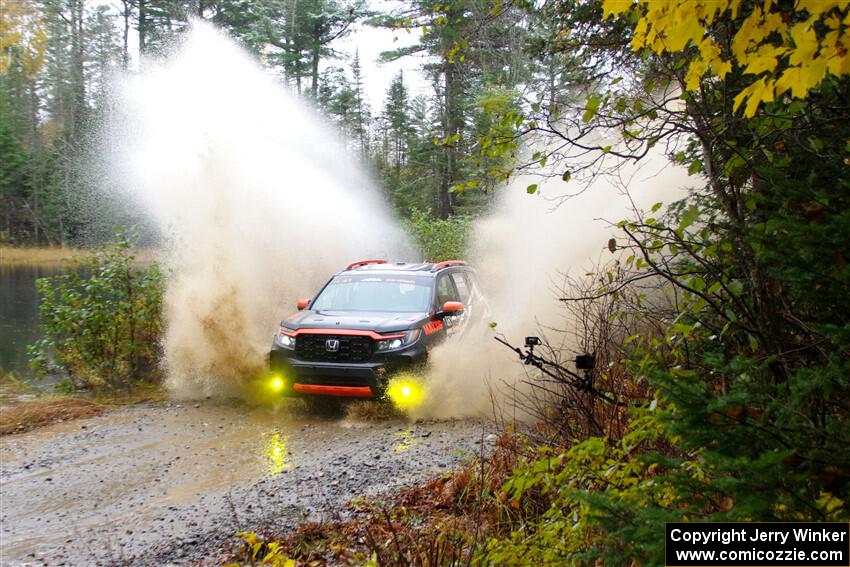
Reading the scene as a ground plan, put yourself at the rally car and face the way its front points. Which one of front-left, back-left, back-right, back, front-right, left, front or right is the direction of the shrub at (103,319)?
right

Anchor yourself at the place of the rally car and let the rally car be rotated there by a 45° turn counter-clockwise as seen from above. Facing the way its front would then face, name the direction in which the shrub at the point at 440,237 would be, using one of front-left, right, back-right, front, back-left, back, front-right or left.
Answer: back

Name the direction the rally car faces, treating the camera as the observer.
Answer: facing the viewer and to the left of the viewer
